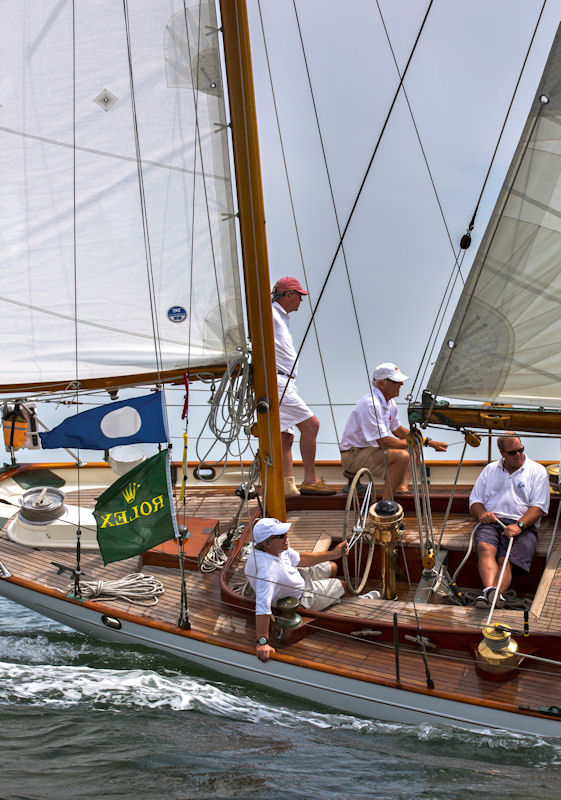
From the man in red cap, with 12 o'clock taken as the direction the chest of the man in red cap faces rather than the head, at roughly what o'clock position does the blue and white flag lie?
The blue and white flag is roughly at 5 o'clock from the man in red cap.

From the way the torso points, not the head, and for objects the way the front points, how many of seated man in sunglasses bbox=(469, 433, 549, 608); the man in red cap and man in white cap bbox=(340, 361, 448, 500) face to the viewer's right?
2

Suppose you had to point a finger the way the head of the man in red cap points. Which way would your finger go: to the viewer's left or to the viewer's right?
to the viewer's right

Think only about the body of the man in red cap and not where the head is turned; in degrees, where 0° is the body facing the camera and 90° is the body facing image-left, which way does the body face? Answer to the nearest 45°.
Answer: approximately 270°

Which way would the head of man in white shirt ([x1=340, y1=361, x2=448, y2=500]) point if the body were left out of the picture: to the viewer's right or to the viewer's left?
to the viewer's right

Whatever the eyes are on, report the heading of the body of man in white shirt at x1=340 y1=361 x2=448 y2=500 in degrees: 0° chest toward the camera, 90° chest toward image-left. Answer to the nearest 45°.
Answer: approximately 270°

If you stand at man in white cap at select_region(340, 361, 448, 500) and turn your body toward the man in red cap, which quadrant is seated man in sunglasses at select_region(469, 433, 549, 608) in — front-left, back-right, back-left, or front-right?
back-left

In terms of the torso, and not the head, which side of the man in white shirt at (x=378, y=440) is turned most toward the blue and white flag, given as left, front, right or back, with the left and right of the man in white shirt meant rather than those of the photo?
back

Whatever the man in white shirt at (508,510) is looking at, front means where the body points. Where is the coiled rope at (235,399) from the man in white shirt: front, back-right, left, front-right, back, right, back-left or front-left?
right

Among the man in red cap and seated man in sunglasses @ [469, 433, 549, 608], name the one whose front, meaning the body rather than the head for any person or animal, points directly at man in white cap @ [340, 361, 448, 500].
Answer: the man in red cap

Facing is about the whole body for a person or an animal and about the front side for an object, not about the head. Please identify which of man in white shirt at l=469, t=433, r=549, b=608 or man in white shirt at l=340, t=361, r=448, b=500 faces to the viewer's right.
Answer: man in white shirt at l=340, t=361, r=448, b=500

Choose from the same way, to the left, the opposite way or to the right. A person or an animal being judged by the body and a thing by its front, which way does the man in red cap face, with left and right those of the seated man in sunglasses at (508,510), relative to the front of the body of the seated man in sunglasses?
to the left

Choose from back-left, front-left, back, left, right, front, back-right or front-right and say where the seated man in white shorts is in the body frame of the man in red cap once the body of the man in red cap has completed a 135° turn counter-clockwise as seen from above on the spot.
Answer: back-left

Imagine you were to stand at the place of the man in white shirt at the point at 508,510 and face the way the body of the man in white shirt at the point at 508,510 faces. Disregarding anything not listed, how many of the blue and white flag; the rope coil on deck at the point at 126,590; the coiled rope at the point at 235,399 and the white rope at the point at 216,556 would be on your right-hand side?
4

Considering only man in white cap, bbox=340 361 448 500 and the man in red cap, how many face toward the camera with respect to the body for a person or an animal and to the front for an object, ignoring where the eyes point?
0

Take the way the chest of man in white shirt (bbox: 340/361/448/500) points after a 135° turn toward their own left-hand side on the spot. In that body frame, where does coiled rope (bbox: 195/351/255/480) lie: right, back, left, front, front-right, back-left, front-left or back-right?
left

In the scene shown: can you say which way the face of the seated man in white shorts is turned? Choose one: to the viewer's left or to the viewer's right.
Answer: to the viewer's right
